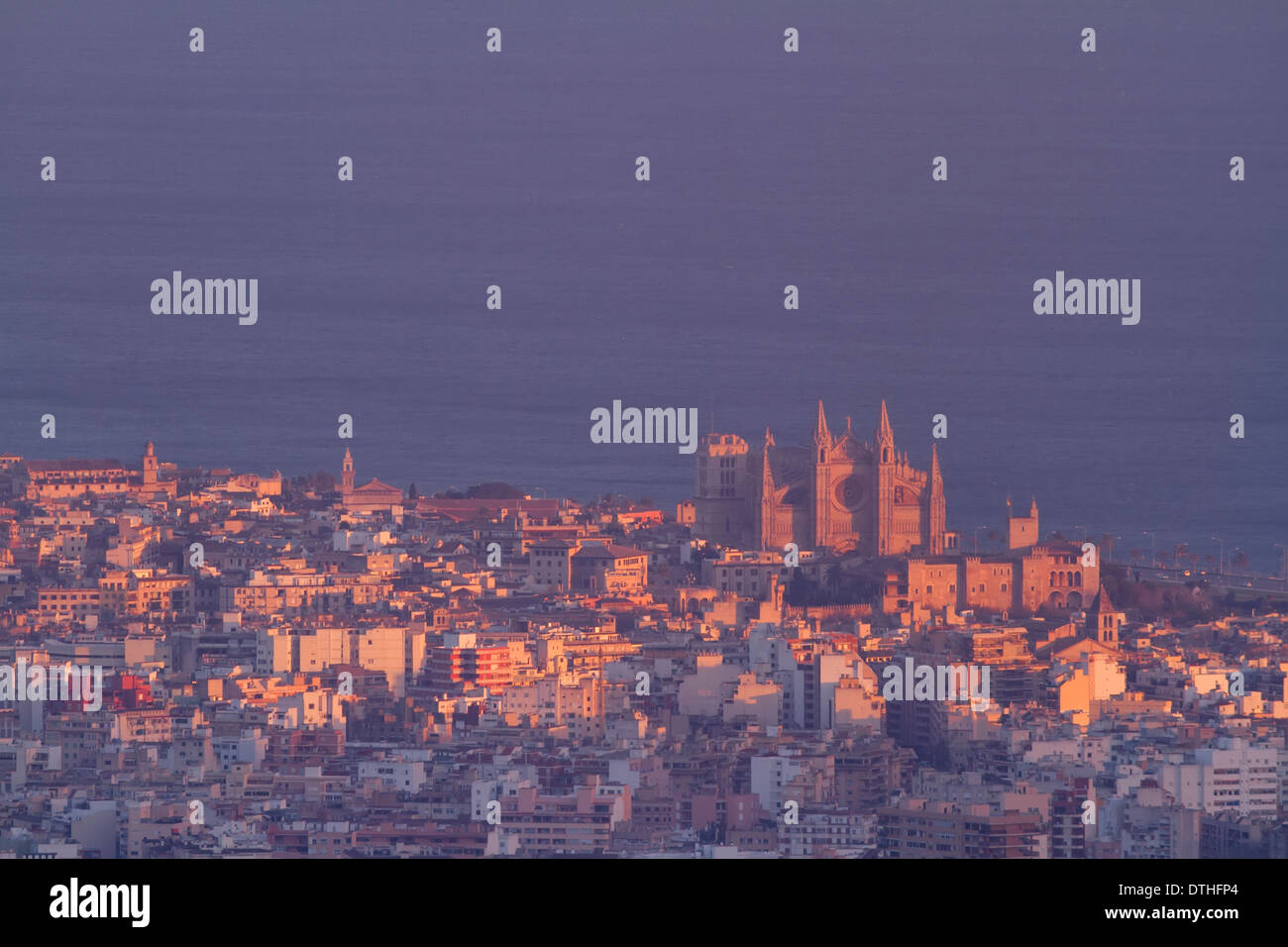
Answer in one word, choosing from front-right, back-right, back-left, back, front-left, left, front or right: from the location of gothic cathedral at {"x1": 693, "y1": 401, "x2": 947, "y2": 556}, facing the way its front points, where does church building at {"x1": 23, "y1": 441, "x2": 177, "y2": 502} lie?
right

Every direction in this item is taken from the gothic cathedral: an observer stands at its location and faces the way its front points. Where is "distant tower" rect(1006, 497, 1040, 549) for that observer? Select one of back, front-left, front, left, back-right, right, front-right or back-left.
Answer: front-left

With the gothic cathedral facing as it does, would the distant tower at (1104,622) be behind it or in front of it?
in front
